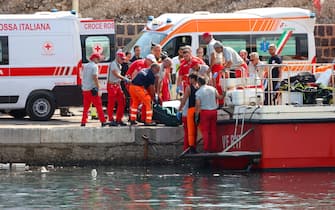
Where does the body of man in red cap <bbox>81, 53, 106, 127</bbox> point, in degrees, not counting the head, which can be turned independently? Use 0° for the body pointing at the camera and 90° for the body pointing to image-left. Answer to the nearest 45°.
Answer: approximately 270°

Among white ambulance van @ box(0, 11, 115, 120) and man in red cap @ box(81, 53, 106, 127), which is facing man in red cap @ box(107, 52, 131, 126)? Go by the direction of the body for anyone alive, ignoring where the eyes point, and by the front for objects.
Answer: man in red cap @ box(81, 53, 106, 127)

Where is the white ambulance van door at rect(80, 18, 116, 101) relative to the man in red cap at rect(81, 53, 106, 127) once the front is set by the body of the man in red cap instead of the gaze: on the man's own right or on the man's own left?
on the man's own left

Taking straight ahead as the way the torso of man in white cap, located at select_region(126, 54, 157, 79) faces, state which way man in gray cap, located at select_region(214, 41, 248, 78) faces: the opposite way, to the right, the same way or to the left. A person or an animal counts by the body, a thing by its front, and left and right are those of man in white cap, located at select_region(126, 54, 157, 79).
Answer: the opposite way

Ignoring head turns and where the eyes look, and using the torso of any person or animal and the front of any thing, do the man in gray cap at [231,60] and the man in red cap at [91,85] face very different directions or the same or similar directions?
very different directions
